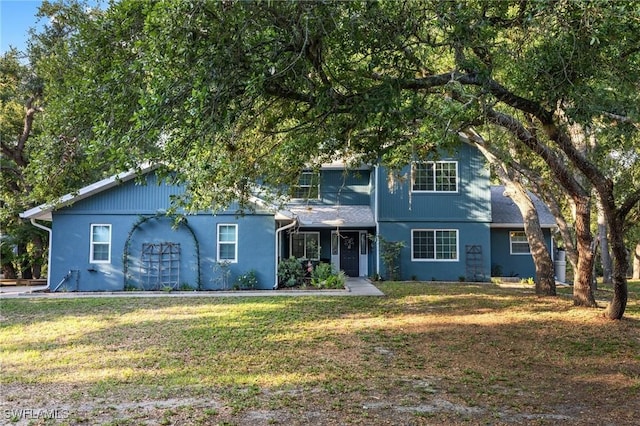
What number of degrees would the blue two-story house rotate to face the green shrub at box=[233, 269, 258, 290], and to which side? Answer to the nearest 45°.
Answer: approximately 45° to its right

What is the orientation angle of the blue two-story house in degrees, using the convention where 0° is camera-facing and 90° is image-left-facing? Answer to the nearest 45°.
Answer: approximately 0°
